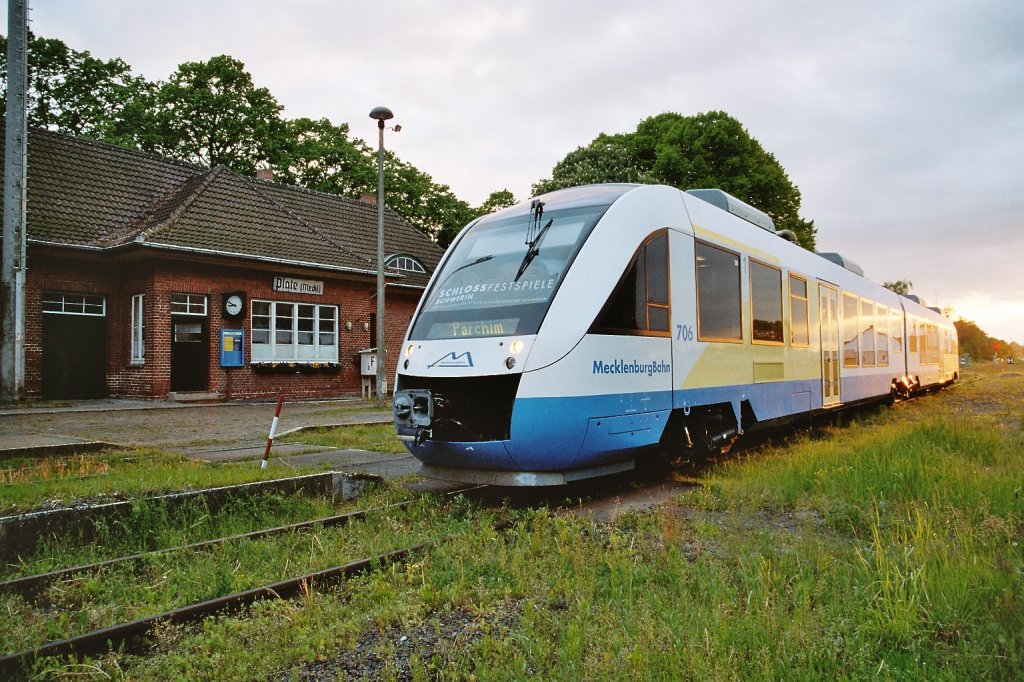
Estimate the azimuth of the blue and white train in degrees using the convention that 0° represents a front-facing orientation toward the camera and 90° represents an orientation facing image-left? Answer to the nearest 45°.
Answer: approximately 45°

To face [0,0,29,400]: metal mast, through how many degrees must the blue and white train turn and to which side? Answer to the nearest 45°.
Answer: approximately 90° to its right

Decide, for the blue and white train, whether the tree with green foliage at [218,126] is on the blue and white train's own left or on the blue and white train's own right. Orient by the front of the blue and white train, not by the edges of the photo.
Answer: on the blue and white train's own right

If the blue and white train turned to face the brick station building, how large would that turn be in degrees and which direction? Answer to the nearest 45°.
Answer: approximately 90° to its right

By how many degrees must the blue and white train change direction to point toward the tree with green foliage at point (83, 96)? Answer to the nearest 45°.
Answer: approximately 90° to its right

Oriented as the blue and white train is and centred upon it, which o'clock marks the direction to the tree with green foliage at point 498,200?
The tree with green foliage is roughly at 4 o'clock from the blue and white train.

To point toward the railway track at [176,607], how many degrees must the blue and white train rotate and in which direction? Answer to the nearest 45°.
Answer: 0° — it already faces it

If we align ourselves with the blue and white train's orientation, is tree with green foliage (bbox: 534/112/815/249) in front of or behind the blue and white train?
behind

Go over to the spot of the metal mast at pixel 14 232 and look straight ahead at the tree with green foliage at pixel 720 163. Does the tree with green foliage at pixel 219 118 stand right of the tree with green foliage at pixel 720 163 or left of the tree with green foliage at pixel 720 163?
left

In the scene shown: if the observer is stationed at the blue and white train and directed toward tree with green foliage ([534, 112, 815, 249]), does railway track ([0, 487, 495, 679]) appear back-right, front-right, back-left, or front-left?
back-left

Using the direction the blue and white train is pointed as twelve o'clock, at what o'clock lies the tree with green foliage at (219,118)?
The tree with green foliage is roughly at 3 o'clock from the blue and white train.

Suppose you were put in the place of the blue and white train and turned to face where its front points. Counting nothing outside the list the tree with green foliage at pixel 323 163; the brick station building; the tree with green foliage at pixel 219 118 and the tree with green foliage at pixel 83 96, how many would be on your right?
4
